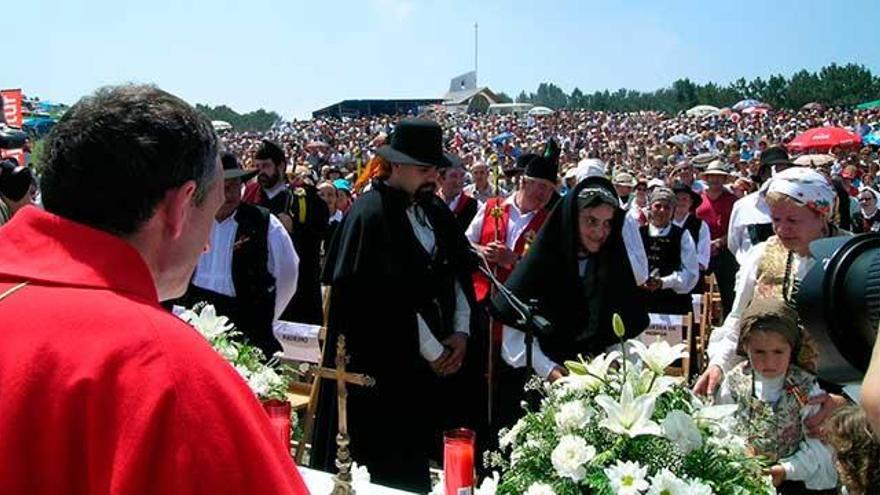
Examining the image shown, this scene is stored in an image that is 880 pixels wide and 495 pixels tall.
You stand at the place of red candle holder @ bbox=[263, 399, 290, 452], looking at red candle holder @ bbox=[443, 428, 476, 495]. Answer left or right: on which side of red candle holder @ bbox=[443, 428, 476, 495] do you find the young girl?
left

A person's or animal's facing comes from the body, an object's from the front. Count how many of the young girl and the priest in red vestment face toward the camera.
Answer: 1

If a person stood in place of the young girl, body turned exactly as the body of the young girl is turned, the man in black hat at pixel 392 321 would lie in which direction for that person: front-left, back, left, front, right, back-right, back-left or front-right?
right

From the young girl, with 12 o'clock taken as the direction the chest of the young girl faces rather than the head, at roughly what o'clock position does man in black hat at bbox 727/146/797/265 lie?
The man in black hat is roughly at 6 o'clock from the young girl.

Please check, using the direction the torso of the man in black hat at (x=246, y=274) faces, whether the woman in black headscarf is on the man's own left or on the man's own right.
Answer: on the man's own left

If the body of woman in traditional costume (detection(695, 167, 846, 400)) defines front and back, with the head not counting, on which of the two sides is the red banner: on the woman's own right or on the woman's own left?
on the woman's own right

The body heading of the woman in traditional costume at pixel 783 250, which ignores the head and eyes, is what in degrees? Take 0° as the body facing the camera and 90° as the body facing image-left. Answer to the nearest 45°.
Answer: approximately 45°

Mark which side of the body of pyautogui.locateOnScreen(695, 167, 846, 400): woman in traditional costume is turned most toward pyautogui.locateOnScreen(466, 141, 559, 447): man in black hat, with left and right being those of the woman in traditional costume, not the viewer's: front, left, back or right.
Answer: right

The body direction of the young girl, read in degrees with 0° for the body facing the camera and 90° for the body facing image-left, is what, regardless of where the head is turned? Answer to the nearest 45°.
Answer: approximately 0°

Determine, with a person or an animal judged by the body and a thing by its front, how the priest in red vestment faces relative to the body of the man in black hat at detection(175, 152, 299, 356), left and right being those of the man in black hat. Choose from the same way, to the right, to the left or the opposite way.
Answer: the opposite way

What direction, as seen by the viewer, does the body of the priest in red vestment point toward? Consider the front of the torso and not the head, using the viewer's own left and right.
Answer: facing away from the viewer and to the right of the viewer

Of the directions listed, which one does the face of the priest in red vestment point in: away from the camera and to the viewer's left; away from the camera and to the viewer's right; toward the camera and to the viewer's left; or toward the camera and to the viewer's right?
away from the camera and to the viewer's right
